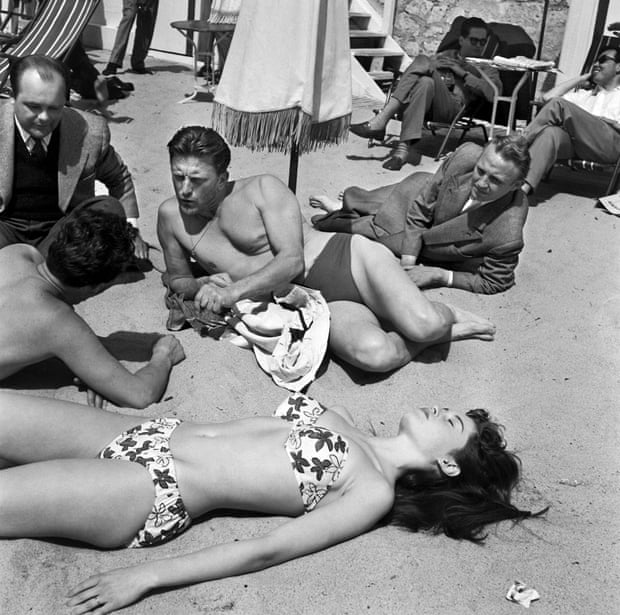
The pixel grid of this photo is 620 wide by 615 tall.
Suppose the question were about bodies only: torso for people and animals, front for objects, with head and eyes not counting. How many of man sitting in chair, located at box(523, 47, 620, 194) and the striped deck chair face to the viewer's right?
0

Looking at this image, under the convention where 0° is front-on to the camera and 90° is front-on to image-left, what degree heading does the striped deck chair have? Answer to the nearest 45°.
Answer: approximately 45°

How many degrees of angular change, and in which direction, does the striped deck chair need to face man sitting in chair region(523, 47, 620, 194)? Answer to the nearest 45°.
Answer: approximately 90° to its left

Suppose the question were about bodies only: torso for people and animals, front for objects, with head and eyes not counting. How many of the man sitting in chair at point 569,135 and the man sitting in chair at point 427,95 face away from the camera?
0
